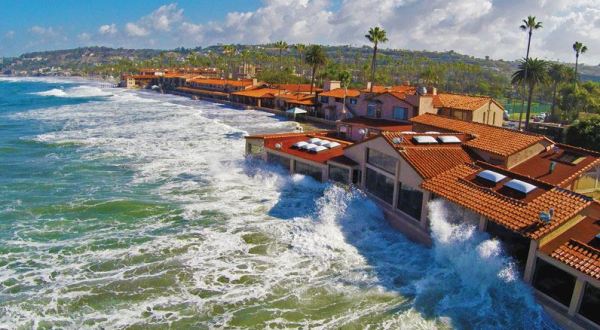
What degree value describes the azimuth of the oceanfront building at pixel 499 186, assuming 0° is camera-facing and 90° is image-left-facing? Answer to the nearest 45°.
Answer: approximately 45°

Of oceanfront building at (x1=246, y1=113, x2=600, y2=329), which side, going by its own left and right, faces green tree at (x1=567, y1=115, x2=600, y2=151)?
back
